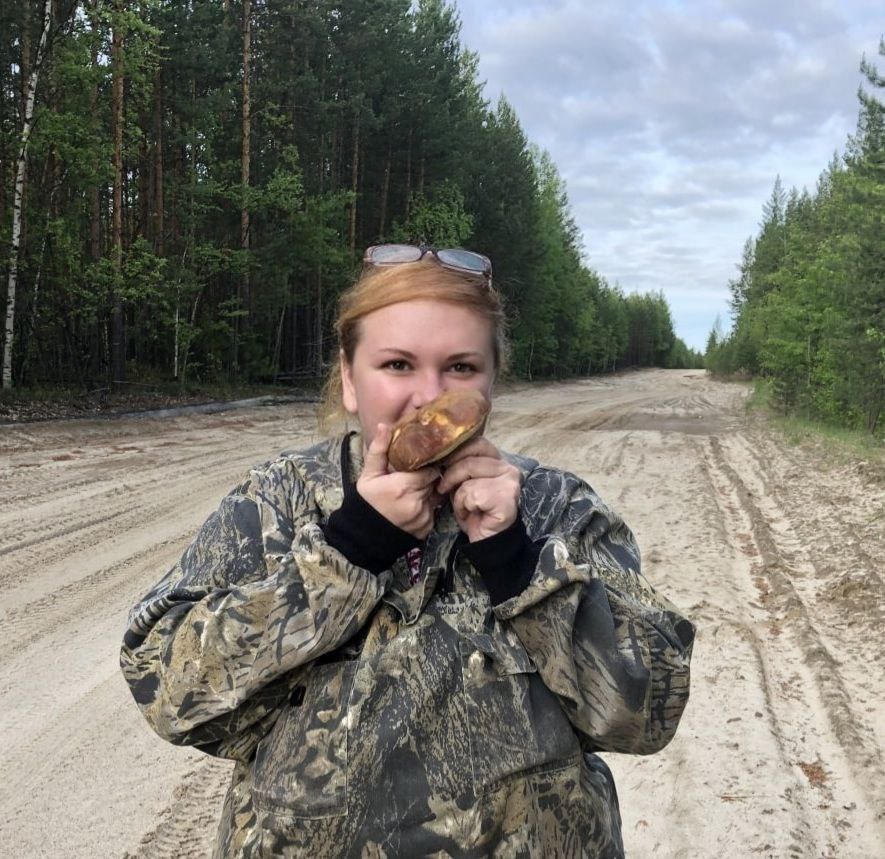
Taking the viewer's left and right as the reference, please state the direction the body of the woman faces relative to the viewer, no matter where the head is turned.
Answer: facing the viewer
